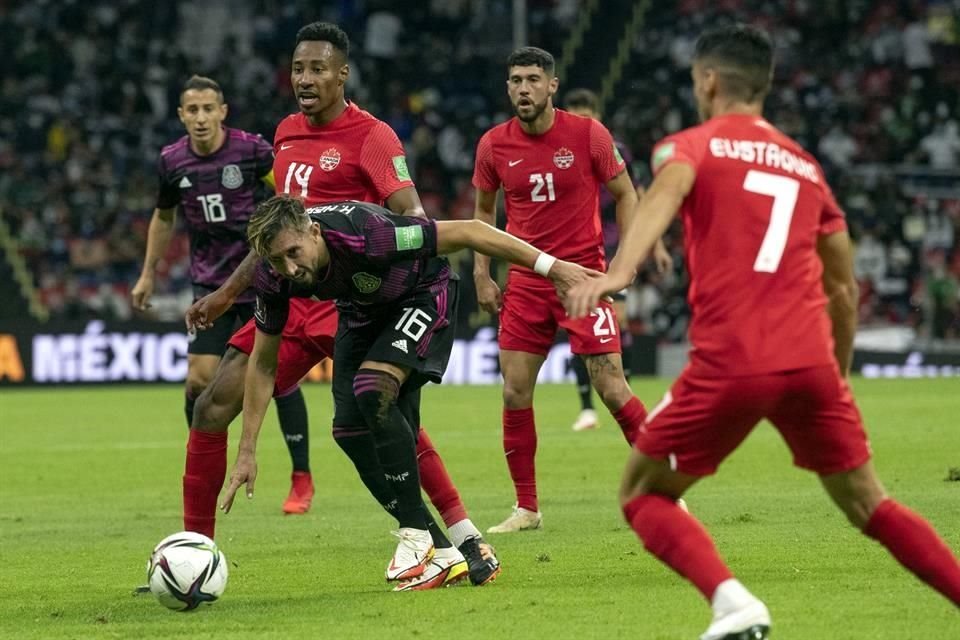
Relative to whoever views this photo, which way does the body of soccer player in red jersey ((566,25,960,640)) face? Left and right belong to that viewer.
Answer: facing away from the viewer and to the left of the viewer

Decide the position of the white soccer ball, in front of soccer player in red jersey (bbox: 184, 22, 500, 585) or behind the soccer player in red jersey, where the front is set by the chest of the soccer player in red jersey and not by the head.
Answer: in front

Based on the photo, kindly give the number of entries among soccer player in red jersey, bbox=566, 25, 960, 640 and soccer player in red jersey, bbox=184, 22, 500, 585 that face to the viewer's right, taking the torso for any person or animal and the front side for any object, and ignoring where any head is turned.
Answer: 0

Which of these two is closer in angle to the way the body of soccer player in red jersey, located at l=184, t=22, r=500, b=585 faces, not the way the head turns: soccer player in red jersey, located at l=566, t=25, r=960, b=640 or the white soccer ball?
the white soccer ball

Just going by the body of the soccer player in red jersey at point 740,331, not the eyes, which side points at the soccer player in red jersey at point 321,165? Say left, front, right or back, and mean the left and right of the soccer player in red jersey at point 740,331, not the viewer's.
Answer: front

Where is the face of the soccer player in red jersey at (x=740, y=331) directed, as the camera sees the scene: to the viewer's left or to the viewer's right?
to the viewer's left

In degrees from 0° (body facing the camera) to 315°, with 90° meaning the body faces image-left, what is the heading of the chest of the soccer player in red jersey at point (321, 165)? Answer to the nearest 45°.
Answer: approximately 45°

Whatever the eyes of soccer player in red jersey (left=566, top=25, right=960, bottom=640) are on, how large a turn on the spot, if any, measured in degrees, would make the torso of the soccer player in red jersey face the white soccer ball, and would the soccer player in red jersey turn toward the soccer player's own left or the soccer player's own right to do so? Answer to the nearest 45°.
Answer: approximately 45° to the soccer player's own left
